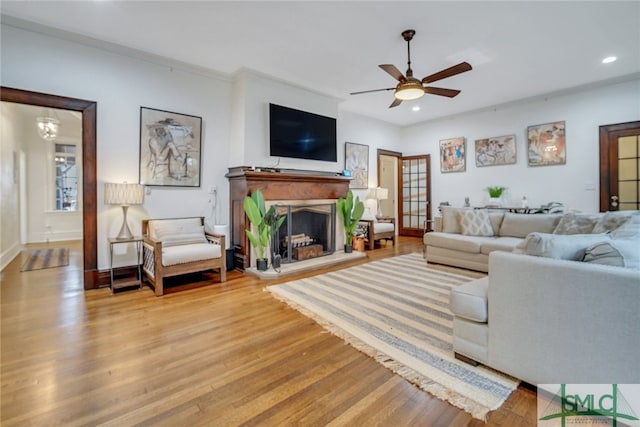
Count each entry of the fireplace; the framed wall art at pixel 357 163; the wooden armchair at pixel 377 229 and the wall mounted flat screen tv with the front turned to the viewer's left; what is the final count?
0

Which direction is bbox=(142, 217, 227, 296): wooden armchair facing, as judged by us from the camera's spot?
facing the viewer and to the right of the viewer

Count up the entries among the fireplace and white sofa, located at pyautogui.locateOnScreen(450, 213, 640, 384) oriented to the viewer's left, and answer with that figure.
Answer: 1

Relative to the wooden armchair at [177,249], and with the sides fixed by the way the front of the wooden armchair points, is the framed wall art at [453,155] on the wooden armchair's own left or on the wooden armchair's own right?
on the wooden armchair's own left

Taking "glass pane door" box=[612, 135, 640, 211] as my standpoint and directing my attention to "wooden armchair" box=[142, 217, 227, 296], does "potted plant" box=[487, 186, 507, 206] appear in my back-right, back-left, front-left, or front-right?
front-right

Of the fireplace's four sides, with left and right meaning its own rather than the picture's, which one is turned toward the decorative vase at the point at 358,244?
left

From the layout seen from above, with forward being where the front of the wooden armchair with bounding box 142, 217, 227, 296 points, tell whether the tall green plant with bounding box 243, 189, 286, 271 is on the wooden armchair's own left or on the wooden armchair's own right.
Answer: on the wooden armchair's own left

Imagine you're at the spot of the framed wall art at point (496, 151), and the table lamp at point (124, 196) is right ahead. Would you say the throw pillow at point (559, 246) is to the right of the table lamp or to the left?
left

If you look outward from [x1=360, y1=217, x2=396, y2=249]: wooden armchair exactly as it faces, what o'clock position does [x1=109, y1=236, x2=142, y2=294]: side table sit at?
The side table is roughly at 3 o'clock from the wooden armchair.

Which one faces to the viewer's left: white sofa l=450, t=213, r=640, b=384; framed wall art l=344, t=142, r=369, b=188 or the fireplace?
the white sofa

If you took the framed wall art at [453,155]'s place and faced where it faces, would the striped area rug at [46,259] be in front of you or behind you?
in front

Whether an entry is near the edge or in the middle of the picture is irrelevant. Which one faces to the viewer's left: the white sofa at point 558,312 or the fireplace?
the white sofa

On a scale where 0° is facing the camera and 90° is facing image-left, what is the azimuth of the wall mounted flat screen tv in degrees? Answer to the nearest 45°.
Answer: approximately 315°

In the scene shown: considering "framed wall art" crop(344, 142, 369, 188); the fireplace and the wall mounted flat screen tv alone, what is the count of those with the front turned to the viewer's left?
0

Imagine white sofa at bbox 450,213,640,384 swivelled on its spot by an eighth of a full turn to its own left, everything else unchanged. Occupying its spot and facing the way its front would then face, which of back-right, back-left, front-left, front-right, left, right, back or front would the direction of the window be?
front-right

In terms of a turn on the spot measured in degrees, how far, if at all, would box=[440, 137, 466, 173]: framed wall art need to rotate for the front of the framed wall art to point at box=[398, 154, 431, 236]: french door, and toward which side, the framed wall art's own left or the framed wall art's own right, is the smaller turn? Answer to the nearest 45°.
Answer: approximately 90° to the framed wall art's own right

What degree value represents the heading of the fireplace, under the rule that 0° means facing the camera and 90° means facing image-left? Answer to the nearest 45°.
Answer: approximately 315°

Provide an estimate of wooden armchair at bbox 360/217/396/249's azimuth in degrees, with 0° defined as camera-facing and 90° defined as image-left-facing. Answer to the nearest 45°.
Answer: approximately 315°

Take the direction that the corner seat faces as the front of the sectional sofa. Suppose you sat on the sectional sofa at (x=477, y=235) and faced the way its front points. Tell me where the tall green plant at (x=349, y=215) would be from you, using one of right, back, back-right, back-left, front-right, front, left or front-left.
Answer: front-right
